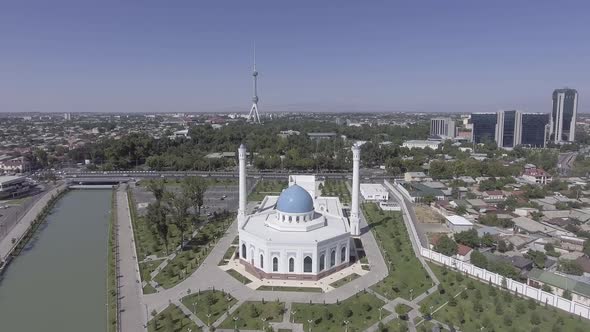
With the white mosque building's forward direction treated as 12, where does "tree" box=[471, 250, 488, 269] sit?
The tree is roughly at 3 o'clock from the white mosque building.

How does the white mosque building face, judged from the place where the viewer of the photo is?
facing away from the viewer

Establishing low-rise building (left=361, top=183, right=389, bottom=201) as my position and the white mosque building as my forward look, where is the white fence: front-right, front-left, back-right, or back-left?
front-left

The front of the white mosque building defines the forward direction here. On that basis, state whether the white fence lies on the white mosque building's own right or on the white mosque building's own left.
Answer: on the white mosque building's own right

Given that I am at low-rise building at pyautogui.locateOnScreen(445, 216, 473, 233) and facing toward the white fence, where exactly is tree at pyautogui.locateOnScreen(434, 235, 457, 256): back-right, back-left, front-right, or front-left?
front-right

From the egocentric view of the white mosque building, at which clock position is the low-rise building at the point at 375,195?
The low-rise building is roughly at 1 o'clock from the white mosque building.

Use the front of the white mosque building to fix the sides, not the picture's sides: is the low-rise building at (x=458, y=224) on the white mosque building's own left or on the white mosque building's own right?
on the white mosque building's own right

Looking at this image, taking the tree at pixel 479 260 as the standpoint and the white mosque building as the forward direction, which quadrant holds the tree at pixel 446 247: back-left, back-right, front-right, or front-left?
front-right

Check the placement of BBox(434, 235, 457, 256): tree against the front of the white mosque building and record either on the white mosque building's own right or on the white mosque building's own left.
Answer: on the white mosque building's own right
